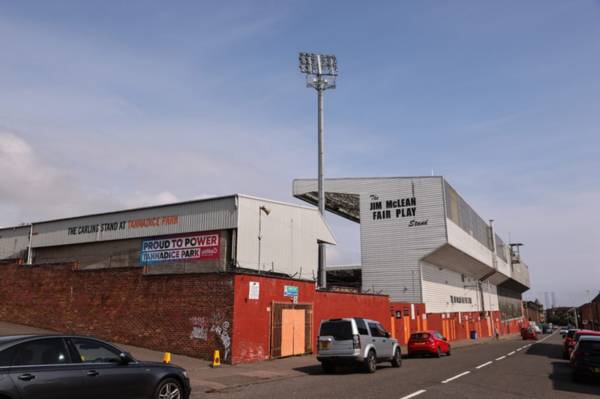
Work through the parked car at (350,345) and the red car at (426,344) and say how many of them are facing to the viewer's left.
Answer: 0

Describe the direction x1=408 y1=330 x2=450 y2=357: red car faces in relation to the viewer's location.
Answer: facing away from the viewer and to the right of the viewer

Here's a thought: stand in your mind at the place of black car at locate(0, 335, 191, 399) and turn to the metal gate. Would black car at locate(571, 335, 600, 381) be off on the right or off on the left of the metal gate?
right

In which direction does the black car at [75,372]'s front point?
to the viewer's right

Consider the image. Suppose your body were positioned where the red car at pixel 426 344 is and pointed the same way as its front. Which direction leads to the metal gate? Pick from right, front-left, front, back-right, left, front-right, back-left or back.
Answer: back

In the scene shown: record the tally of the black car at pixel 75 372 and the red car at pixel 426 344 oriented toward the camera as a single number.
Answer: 0

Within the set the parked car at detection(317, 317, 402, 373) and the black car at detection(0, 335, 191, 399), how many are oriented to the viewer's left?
0

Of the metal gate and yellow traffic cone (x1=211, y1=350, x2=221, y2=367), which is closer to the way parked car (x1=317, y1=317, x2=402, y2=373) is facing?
the metal gate

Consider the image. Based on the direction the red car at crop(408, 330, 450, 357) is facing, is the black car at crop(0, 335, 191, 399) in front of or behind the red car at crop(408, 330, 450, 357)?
behind

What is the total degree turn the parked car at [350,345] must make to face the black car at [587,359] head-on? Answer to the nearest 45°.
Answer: approximately 45° to its right

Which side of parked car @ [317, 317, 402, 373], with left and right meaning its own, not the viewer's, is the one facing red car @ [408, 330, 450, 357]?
front

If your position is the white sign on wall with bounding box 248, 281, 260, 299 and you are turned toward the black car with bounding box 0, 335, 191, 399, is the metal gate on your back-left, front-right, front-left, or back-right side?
back-left

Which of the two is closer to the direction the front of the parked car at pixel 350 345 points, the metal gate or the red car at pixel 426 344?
the red car

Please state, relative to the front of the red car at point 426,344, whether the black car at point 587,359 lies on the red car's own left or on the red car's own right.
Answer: on the red car's own right

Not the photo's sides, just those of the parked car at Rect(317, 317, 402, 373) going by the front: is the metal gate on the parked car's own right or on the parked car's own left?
on the parked car's own left

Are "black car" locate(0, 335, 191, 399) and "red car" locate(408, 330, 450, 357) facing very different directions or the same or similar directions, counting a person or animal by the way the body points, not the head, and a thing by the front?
same or similar directions
